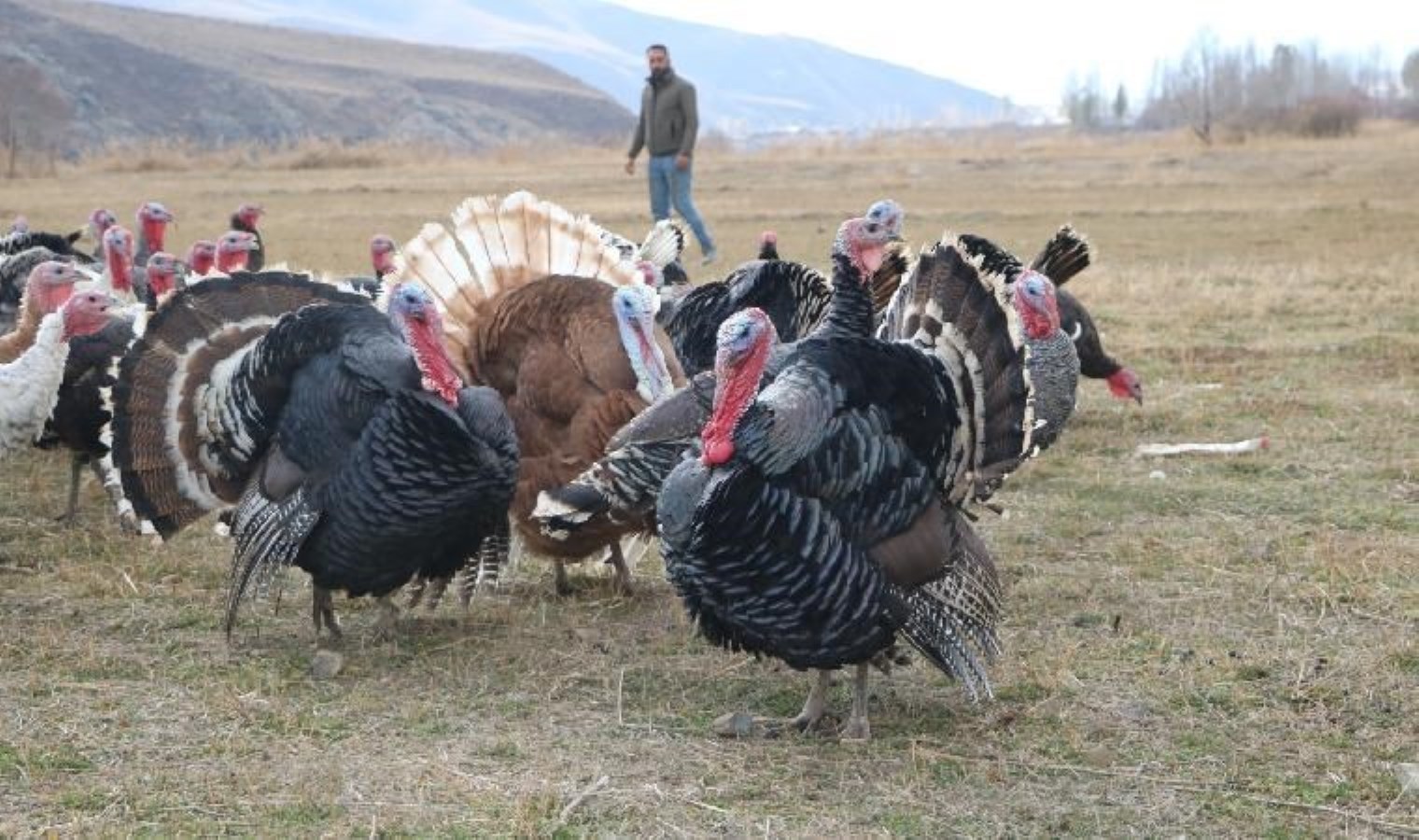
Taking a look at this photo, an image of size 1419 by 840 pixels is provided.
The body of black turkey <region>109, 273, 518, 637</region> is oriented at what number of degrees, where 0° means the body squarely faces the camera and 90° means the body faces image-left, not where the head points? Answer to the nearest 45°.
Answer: approximately 315°

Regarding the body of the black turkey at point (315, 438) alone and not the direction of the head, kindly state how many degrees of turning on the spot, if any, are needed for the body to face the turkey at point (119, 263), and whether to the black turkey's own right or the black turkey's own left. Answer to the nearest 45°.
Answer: approximately 135° to the black turkey's own left

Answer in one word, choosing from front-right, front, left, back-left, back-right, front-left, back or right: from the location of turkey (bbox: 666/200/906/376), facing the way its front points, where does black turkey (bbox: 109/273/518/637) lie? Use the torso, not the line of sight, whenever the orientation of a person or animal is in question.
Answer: back-right

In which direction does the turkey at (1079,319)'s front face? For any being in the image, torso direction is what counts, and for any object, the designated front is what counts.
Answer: to the viewer's right

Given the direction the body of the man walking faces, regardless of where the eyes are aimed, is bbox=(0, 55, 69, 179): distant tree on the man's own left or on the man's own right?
on the man's own right

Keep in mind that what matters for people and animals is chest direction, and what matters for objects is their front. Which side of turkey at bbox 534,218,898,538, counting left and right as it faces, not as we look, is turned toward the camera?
right

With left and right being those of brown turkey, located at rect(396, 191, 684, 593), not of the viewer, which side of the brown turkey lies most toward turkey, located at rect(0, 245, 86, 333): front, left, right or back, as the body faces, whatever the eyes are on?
back

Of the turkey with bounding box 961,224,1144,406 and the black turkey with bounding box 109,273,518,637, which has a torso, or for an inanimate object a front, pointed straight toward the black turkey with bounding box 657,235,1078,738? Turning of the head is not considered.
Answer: the black turkey with bounding box 109,273,518,637

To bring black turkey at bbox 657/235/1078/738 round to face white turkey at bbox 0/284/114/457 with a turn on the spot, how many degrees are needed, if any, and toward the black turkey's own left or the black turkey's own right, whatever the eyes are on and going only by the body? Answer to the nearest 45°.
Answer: approximately 90° to the black turkey's own right

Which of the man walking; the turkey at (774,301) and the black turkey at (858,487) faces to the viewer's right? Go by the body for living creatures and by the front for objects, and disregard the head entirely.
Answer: the turkey
